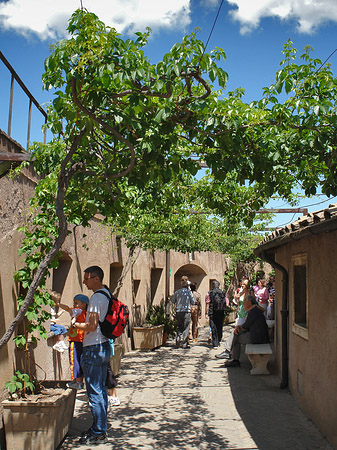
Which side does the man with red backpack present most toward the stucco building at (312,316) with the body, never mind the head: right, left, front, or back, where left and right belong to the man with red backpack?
back

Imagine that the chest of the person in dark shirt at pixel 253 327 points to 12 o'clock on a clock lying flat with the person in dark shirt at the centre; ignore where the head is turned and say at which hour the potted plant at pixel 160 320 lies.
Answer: The potted plant is roughly at 2 o'clock from the person in dark shirt.

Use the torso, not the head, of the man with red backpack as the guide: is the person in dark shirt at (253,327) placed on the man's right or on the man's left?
on the man's right

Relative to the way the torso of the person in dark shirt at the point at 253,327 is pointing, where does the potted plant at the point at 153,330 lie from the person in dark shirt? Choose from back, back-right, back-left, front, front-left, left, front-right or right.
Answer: front-right

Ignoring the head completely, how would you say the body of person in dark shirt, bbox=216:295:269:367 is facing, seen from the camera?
to the viewer's left

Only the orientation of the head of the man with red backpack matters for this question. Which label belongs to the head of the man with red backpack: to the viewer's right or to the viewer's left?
to the viewer's left

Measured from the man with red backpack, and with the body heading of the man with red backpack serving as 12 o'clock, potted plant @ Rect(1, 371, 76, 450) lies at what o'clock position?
The potted plant is roughly at 11 o'clock from the man with red backpack.

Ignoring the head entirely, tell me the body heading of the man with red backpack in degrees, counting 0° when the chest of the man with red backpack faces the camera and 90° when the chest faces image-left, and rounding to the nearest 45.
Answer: approximately 90°
